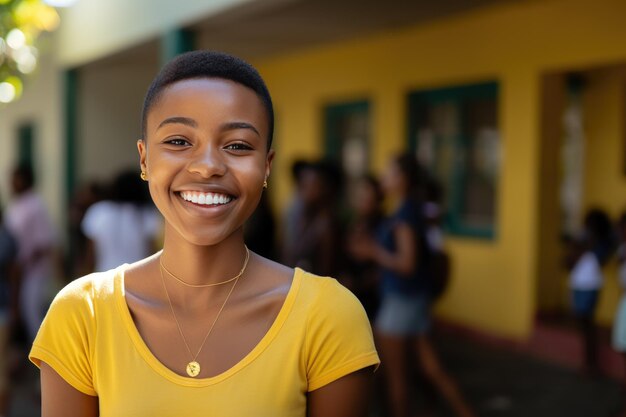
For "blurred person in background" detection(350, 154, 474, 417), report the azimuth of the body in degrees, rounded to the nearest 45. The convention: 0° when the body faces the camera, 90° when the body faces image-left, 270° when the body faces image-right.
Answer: approximately 90°

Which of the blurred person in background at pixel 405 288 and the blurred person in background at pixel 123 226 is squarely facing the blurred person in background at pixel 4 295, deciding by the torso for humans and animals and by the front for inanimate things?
the blurred person in background at pixel 405 288

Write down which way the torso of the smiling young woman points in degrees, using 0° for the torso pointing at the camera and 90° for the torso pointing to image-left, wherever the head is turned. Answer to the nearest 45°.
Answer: approximately 0°

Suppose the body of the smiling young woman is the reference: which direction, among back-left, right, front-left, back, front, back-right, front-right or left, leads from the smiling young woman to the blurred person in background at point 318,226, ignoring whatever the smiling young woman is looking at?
back

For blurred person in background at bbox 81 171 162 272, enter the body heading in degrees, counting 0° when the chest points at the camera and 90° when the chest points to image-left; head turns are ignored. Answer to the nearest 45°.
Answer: approximately 180°

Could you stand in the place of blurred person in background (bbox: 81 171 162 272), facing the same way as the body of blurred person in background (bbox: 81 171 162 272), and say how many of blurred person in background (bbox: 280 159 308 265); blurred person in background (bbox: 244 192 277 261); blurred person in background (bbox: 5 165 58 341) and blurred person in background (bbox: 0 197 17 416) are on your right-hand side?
2

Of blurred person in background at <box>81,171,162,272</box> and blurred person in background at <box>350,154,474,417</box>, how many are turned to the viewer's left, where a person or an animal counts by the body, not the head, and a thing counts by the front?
1

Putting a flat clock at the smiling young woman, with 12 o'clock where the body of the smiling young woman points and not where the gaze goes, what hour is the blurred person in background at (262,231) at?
The blurred person in background is roughly at 6 o'clock from the smiling young woman.

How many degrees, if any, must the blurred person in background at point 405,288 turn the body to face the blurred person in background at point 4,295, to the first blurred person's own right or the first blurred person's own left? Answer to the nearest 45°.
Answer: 0° — they already face them

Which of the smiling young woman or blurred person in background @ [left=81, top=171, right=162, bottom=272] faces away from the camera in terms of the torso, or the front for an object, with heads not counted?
the blurred person in background

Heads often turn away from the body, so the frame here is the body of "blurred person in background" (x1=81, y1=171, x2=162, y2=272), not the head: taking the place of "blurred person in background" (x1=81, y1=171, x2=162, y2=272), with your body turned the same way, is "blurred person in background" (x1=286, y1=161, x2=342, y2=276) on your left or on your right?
on your right
